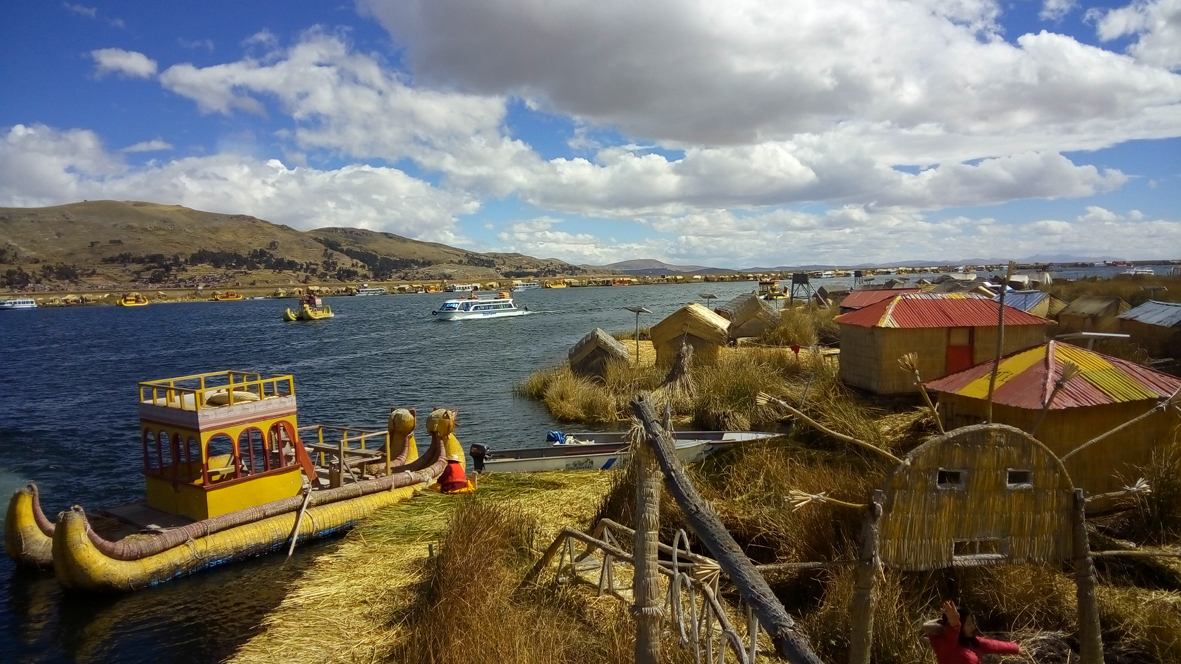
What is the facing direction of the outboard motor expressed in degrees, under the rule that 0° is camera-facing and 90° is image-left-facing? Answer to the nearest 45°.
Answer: approximately 270°

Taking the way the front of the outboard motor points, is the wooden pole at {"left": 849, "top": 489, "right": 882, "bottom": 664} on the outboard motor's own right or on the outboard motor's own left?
on the outboard motor's own right

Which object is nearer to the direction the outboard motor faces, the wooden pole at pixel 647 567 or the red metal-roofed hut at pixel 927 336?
the red metal-roofed hut

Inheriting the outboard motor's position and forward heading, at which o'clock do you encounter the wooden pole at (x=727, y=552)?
The wooden pole is roughly at 3 o'clock from the outboard motor.

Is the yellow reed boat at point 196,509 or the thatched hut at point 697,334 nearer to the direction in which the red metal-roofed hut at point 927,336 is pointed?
the yellow reed boat

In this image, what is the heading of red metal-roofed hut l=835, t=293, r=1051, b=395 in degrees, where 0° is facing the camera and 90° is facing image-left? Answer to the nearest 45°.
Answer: approximately 315°

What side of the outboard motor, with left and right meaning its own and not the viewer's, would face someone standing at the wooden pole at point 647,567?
right

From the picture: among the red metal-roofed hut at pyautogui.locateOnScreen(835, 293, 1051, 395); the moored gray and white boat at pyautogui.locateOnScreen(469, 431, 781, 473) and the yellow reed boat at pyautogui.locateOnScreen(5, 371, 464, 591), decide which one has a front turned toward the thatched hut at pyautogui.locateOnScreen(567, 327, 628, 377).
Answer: the yellow reed boat

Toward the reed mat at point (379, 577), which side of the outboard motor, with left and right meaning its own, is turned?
right

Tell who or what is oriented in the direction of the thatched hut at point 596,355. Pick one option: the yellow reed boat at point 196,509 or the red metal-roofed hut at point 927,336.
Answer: the yellow reed boat

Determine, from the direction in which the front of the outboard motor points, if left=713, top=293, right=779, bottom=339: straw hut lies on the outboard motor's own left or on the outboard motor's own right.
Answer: on the outboard motor's own left

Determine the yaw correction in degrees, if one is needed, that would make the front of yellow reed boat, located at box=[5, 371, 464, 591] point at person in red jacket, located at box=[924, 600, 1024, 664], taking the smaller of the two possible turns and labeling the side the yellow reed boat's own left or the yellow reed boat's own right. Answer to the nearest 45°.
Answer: approximately 90° to the yellow reed boat's own right

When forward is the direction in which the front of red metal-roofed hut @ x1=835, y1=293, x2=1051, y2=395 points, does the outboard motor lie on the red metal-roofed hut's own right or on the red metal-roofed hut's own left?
on the red metal-roofed hut's own right

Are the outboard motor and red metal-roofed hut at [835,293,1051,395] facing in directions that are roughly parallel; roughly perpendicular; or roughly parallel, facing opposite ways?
roughly perpendicular
